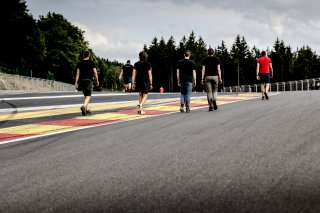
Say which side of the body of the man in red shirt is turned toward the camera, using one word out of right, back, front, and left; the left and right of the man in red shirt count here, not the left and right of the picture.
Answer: back

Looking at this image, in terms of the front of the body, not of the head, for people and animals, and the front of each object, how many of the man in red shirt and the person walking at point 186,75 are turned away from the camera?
2

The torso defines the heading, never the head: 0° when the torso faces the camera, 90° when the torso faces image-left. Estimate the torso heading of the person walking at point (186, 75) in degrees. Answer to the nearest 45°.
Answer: approximately 180°

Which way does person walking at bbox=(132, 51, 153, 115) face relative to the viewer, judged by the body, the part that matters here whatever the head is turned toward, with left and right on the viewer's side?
facing away from the viewer

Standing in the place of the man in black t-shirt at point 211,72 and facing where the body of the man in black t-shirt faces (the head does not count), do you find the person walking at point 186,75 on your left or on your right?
on your left

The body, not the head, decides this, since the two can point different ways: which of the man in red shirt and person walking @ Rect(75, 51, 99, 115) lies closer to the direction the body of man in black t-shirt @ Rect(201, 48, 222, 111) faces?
the man in red shirt

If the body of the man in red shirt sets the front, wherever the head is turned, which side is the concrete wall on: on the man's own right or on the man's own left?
on the man's own left

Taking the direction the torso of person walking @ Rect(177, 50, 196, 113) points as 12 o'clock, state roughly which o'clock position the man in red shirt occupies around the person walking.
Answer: The man in red shirt is roughly at 1 o'clock from the person walking.

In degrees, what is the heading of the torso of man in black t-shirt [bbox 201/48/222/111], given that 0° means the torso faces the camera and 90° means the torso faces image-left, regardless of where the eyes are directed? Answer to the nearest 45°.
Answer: approximately 180°

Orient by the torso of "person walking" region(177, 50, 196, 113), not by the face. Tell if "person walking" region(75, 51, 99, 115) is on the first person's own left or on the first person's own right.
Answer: on the first person's own left

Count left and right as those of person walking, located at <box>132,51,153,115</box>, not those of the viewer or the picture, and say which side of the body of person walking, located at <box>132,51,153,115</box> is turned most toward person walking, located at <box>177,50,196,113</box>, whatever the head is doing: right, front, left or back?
right
